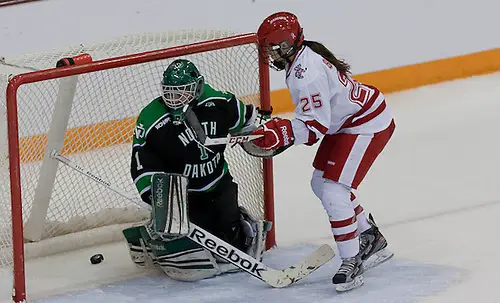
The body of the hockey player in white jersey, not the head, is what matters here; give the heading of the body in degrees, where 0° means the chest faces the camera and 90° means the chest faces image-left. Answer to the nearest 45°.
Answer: approximately 90°

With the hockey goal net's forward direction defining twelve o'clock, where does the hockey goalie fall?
The hockey goalie is roughly at 12 o'clock from the hockey goal net.

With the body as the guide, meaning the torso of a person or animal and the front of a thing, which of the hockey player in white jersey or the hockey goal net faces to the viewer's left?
the hockey player in white jersey

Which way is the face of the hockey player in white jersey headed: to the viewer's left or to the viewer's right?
to the viewer's left

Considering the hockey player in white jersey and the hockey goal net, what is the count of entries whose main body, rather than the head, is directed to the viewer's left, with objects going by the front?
1

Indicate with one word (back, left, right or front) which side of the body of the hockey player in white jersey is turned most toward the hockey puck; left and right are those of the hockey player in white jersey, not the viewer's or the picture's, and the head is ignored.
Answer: front

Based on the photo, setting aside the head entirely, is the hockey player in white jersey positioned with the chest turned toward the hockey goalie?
yes

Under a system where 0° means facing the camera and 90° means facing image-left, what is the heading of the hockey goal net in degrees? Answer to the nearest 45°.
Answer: approximately 315°
